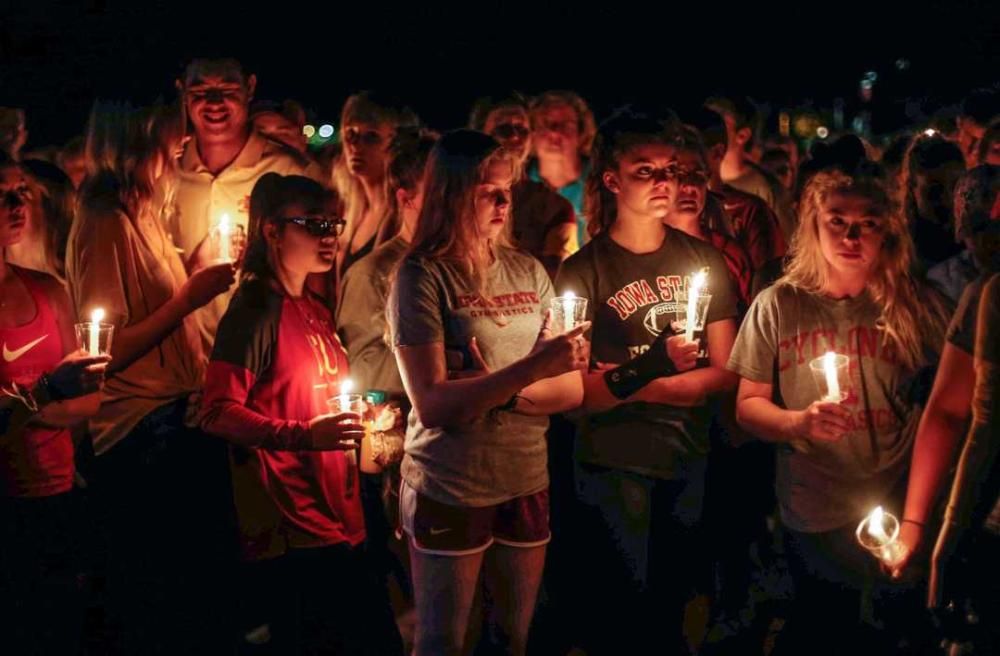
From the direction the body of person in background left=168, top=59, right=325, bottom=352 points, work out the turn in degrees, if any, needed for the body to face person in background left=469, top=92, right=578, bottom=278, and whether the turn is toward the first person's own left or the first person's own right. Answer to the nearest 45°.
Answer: approximately 90° to the first person's own left

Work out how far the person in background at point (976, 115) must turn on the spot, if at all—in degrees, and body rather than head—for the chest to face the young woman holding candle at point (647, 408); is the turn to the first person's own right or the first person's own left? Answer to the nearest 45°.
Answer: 0° — they already face them
